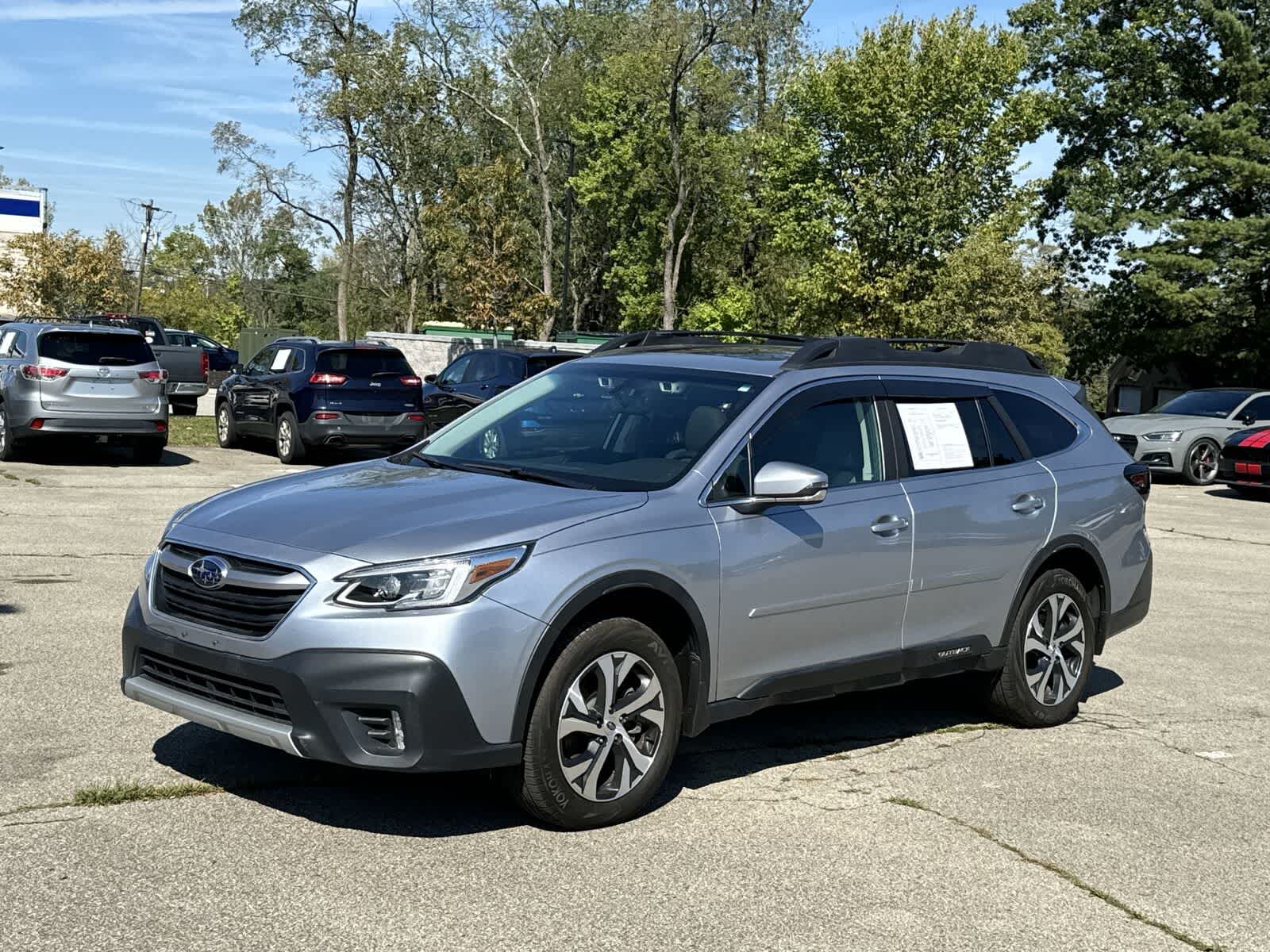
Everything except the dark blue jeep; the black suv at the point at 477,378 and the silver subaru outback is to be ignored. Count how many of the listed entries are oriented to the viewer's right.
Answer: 0

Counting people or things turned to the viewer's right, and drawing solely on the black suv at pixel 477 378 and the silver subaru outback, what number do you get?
0

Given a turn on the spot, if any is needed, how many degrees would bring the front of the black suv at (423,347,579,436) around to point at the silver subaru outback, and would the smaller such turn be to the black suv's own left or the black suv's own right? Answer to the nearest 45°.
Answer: approximately 135° to the black suv's own left

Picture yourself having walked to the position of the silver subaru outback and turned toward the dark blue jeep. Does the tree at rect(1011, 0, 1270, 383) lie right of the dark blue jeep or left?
right

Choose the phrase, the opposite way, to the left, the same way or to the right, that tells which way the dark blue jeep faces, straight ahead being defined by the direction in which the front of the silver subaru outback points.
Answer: to the right

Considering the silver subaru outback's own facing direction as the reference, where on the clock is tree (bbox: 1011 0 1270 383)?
The tree is roughly at 5 o'clock from the silver subaru outback.

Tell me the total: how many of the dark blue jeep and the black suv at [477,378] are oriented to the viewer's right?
0

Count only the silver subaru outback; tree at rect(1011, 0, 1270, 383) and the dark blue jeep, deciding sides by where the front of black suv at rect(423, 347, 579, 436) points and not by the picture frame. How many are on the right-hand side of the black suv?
1

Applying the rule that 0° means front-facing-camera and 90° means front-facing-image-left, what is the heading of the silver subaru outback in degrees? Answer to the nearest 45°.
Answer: approximately 45°

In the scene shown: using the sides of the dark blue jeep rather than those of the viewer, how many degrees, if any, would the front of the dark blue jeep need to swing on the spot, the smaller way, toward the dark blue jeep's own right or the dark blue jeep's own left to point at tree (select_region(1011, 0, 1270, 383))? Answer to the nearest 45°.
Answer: approximately 90° to the dark blue jeep's own right

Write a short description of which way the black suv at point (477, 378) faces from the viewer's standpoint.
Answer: facing away from the viewer and to the left of the viewer

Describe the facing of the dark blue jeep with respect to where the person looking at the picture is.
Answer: facing away from the viewer and to the left of the viewer
